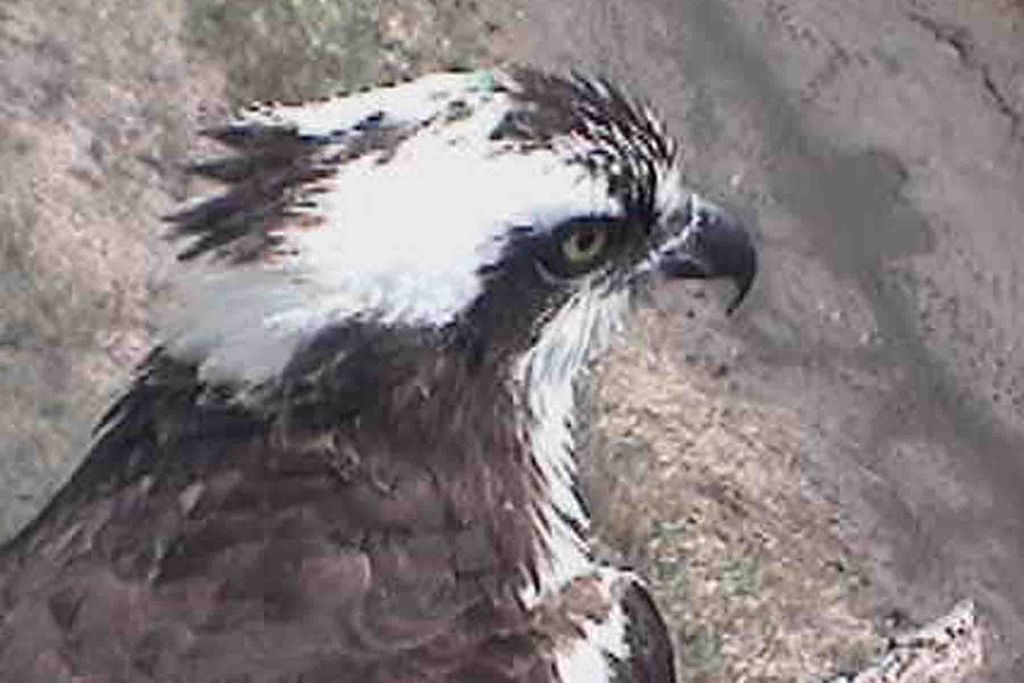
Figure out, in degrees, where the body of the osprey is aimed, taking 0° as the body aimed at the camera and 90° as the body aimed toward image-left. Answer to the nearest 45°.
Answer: approximately 270°
